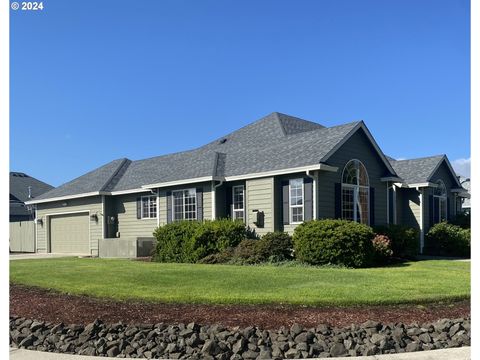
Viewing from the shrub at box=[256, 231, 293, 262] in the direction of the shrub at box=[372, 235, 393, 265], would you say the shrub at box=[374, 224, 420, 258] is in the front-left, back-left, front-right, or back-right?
front-left

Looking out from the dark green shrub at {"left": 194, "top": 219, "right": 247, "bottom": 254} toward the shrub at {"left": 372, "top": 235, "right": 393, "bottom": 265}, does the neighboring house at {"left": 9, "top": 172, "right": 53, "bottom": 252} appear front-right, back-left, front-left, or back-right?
back-left

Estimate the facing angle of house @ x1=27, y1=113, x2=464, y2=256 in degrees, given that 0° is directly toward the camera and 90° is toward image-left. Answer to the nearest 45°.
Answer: approximately 315°

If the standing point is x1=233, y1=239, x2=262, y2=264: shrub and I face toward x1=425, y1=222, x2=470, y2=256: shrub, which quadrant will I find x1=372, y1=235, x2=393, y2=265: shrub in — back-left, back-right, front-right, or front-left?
front-right
